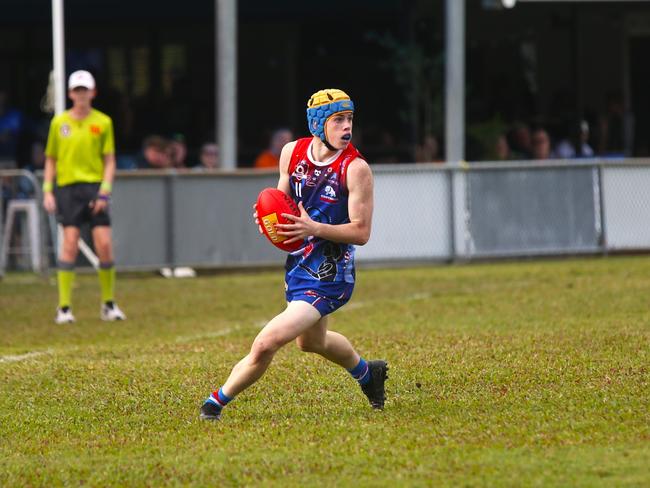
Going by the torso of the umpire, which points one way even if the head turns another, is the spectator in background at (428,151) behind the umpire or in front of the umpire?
behind

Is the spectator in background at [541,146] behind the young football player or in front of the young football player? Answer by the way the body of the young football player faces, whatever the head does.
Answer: behind

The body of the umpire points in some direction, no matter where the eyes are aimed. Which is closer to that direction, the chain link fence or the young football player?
the young football player

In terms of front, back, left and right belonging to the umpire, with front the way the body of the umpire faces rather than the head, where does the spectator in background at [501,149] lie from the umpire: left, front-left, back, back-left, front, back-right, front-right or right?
back-left

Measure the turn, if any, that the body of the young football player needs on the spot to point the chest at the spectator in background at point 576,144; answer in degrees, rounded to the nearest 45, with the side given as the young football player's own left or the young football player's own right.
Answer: approximately 135° to the young football player's own right

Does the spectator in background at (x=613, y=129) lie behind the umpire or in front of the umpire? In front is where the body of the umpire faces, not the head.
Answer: behind

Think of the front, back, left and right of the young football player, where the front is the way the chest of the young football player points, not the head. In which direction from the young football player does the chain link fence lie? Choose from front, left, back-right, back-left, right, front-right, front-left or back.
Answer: back-right

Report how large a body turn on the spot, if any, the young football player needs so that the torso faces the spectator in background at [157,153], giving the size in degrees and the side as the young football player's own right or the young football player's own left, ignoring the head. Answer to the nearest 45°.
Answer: approximately 135° to the young football player's own right

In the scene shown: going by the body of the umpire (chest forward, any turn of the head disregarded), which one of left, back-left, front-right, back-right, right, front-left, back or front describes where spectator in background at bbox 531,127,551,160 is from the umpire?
back-left

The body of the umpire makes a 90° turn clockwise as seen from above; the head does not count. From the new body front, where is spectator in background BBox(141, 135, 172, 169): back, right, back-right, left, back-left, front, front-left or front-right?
right

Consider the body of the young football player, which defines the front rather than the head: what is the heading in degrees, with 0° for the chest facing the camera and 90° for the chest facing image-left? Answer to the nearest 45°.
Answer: approximately 45°

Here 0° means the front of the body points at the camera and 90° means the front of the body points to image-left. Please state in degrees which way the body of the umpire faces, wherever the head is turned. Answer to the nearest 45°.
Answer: approximately 0°
